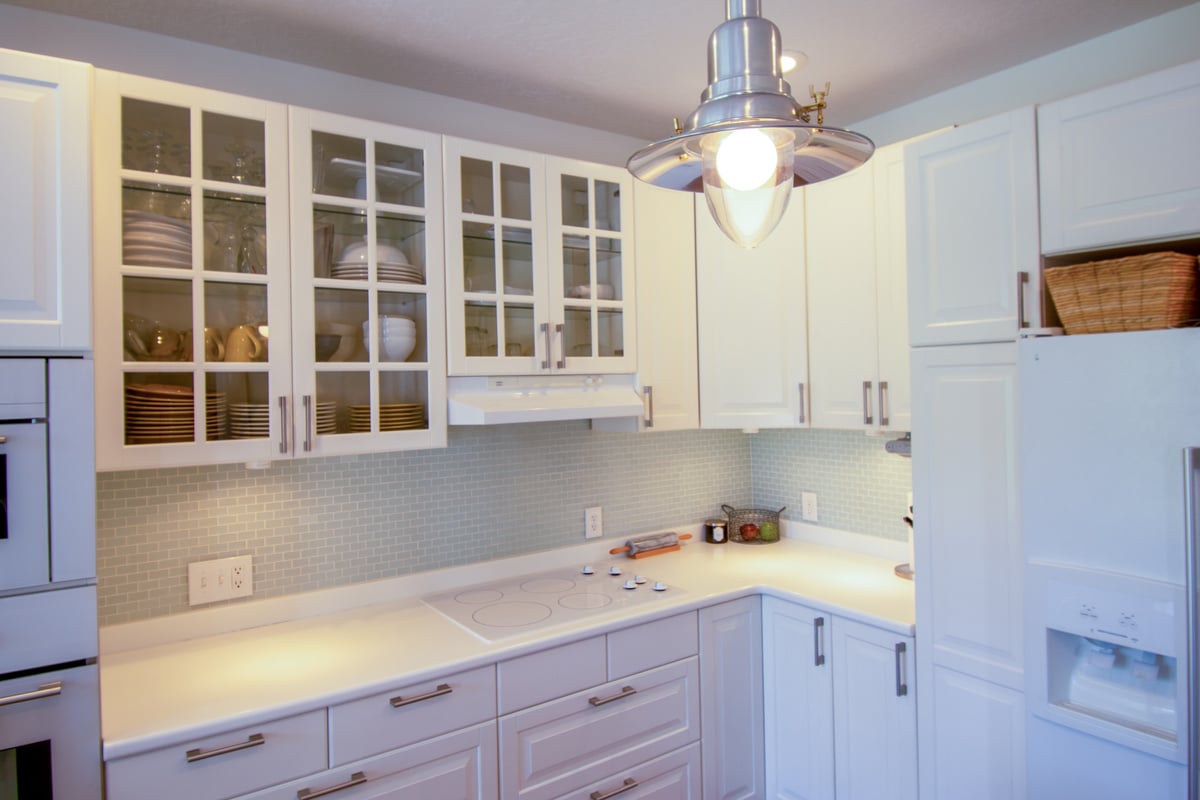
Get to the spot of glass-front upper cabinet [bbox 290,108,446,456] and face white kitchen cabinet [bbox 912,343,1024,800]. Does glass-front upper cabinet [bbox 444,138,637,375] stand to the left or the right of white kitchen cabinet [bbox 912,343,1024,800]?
left

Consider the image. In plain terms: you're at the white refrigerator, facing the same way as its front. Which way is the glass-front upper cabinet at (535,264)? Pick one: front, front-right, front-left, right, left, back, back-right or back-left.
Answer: front-right

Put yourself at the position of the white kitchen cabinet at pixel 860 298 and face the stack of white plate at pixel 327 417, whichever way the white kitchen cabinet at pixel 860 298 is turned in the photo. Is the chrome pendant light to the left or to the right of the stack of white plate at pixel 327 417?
left

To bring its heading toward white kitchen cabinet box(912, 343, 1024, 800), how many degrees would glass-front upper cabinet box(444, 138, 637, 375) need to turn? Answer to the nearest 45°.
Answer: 0° — it already faces it

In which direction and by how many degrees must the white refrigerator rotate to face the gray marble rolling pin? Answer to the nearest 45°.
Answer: approximately 45° to its right

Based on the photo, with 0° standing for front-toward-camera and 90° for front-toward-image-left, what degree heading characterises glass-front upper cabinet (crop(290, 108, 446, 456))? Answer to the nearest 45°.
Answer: approximately 315°

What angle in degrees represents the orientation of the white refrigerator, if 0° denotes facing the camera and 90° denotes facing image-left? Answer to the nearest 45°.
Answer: approximately 45°

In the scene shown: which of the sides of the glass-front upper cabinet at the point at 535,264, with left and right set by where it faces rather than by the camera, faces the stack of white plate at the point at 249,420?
right

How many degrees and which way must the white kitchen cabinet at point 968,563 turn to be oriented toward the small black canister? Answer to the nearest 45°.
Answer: approximately 90° to its right

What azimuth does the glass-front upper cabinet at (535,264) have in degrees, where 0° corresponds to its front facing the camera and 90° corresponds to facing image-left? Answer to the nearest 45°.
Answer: approximately 315°
